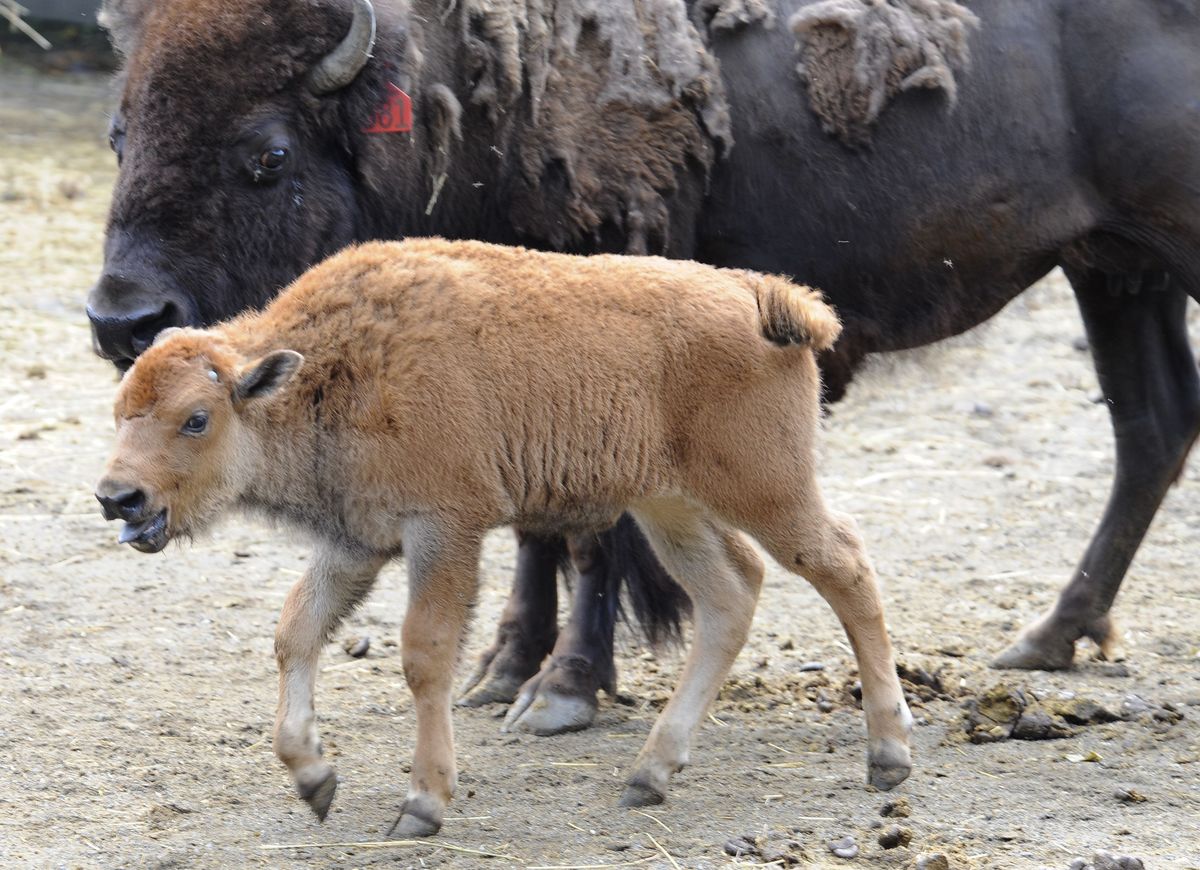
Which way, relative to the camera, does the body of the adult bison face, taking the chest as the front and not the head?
to the viewer's left

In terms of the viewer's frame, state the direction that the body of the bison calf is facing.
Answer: to the viewer's left
